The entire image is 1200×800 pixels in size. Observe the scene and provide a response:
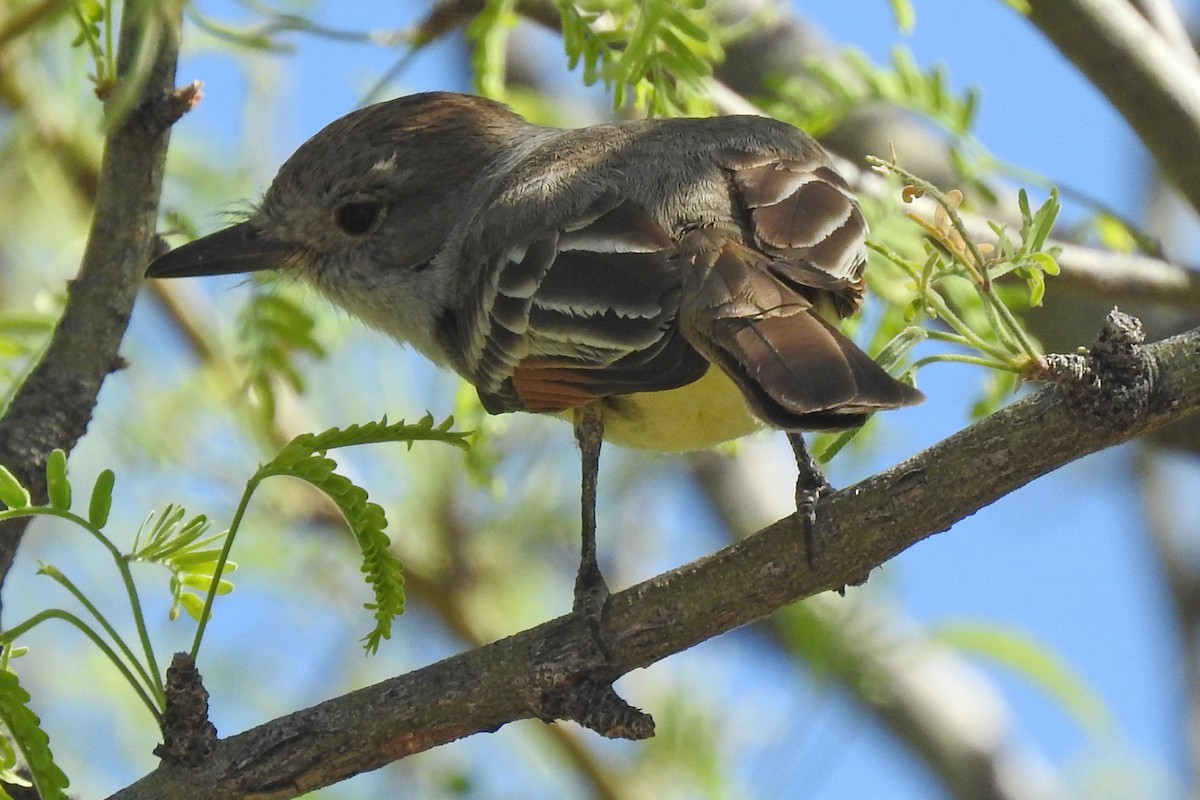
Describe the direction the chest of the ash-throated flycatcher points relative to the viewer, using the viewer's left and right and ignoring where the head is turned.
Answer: facing away from the viewer and to the left of the viewer

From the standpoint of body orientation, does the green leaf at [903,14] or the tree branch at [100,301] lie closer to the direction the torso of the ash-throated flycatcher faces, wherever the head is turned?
the tree branch
